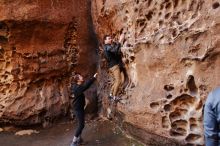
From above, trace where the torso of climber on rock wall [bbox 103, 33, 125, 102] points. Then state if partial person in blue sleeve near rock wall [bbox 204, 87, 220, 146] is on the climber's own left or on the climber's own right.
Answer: on the climber's own right
